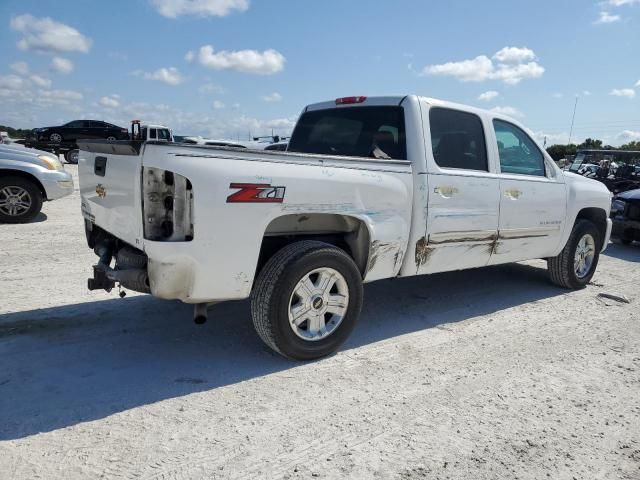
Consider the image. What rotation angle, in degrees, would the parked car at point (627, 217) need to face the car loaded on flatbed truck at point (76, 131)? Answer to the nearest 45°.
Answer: approximately 45° to its right

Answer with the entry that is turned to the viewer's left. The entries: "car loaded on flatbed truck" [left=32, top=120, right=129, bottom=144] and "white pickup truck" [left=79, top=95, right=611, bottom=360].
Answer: the car loaded on flatbed truck

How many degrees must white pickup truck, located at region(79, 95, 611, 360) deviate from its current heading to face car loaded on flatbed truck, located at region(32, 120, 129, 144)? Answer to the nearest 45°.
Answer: approximately 90° to its left

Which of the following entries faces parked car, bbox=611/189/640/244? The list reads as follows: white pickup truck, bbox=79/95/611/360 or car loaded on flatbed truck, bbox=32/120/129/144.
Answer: the white pickup truck

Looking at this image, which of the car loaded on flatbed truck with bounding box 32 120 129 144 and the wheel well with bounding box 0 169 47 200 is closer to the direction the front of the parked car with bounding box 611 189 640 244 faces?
the wheel well

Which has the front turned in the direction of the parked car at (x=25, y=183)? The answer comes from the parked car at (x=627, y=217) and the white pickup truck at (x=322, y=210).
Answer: the parked car at (x=627, y=217)

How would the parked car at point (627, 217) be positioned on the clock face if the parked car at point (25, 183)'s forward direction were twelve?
the parked car at point (627, 217) is roughly at 1 o'clock from the parked car at point (25, 183).

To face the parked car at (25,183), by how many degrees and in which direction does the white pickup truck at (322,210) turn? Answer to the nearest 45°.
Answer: approximately 90° to its left

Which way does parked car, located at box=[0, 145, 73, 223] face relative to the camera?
to the viewer's right

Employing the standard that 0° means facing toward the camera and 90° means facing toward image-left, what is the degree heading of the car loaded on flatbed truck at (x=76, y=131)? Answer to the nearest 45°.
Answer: approximately 90°

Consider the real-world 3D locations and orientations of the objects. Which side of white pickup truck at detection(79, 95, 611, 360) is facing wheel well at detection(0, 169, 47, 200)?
left

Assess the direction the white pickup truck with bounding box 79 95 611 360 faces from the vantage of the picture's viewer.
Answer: facing away from the viewer and to the right of the viewer

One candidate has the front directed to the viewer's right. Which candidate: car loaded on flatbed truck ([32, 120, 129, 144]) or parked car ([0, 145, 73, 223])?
parked car ([0, 145, 73, 223])
